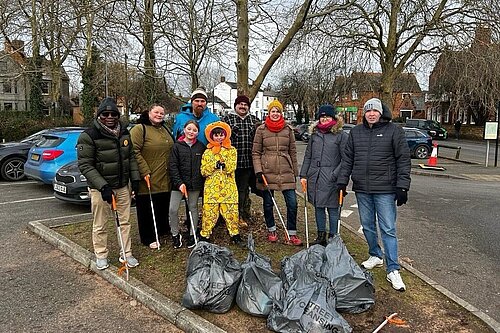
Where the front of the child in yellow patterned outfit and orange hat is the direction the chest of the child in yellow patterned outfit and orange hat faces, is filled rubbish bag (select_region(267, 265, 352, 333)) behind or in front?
in front

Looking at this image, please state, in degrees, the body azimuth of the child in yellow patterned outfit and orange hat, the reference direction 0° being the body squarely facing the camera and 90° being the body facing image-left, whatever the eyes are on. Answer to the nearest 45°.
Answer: approximately 0°

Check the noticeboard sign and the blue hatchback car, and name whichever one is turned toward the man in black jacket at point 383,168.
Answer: the noticeboard sign

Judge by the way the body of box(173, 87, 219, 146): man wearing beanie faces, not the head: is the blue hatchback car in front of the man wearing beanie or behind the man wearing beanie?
behind

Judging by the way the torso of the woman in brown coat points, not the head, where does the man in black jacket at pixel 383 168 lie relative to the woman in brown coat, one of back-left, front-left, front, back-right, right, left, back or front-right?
front-left

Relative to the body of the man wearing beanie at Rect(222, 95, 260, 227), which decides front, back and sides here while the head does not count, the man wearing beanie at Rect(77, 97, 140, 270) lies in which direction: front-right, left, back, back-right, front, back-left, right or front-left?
front-right

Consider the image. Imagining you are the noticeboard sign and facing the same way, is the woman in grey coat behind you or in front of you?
in front

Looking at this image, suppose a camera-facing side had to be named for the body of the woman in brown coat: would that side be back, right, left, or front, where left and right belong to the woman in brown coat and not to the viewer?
front

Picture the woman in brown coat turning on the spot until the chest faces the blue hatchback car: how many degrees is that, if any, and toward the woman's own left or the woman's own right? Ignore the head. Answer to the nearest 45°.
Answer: approximately 135° to the woman's own right

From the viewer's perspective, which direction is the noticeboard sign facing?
toward the camera

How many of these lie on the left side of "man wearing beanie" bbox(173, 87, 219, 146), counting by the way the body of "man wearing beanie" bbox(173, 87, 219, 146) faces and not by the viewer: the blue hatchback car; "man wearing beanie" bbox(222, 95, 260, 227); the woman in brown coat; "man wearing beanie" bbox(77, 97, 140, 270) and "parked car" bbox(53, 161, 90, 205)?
2

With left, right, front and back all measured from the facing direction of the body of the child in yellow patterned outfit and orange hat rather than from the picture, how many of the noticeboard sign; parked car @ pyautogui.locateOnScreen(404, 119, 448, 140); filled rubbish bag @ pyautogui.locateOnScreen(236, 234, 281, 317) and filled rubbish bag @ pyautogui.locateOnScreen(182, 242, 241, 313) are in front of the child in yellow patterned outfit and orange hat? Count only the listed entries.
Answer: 2

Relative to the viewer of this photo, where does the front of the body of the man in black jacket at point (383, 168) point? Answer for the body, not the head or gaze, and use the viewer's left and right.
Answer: facing the viewer

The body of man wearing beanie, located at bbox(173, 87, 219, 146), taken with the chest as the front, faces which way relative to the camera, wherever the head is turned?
toward the camera

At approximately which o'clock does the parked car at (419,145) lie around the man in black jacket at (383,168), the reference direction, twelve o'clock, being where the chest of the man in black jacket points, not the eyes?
The parked car is roughly at 6 o'clock from the man in black jacket.
